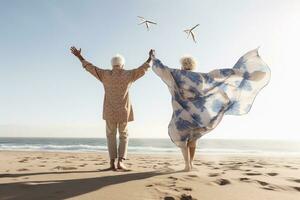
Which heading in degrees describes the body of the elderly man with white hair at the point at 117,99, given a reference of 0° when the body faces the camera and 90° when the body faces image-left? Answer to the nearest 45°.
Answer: approximately 180°

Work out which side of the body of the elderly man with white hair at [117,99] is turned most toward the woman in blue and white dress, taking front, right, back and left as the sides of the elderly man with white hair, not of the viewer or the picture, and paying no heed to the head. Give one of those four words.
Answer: right
